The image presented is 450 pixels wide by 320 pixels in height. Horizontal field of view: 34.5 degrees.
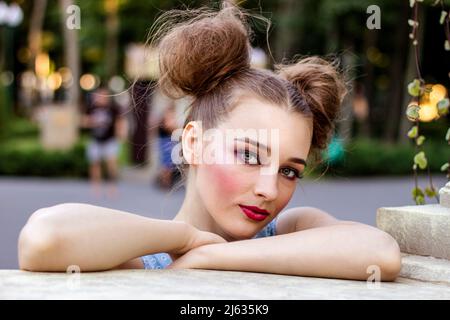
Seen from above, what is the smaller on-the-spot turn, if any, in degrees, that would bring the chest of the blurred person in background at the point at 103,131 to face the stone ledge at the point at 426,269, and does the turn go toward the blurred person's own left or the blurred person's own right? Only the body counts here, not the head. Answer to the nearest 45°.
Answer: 0° — they already face it

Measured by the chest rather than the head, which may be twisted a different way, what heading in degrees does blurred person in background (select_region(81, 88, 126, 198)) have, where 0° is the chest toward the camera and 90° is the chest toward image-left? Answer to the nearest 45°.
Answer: approximately 0°

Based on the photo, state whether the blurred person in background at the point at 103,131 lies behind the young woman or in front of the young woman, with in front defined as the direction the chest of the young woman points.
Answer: behind

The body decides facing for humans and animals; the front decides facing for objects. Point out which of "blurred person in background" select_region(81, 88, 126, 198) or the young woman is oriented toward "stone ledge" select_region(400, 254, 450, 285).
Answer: the blurred person in background

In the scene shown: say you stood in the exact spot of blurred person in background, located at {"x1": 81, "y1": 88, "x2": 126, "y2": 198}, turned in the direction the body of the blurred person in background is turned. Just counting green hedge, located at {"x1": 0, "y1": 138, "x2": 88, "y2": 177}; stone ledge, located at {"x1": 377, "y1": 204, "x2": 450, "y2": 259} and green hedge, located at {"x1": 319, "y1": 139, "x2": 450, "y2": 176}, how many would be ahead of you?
1

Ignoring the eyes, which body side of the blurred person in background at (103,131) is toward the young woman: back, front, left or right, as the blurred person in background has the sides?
front

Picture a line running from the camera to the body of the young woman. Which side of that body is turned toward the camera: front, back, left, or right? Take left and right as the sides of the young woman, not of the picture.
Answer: front

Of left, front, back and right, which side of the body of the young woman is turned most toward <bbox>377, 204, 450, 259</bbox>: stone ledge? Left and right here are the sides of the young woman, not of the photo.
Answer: left

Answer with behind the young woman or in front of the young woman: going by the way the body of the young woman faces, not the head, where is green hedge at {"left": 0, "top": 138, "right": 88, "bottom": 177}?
behind

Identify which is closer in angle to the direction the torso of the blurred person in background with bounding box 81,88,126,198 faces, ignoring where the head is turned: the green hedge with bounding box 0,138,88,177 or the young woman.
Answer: the young woman
